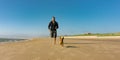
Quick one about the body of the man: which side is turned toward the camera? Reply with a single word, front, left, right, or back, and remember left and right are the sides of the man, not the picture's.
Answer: front
